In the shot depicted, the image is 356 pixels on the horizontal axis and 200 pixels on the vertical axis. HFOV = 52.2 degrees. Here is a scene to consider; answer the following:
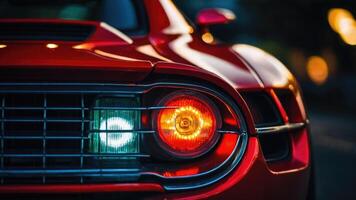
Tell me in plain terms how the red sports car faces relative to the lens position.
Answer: facing the viewer
